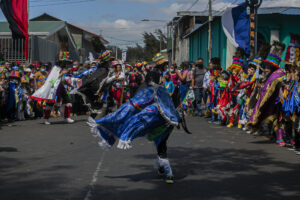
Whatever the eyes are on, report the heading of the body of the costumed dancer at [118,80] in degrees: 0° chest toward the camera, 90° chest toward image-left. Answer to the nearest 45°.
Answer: approximately 0°

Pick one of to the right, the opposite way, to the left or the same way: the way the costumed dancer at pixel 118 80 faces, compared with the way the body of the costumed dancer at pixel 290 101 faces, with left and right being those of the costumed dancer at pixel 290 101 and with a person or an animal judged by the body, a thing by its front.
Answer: to the left

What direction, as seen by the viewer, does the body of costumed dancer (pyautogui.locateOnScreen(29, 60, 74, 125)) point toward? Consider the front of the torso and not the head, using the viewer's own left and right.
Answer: facing to the right of the viewer

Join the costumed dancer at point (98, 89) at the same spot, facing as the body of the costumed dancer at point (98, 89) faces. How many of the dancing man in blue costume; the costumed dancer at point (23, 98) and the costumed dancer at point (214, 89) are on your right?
1

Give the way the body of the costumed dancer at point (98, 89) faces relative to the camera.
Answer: to the viewer's right

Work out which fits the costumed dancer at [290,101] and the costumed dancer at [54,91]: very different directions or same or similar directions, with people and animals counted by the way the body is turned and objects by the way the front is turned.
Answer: very different directions

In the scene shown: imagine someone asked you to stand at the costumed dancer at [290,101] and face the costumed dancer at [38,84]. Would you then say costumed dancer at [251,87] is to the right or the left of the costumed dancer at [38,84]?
right

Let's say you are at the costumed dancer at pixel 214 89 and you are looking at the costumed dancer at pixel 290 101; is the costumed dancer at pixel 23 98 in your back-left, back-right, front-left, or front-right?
back-right
